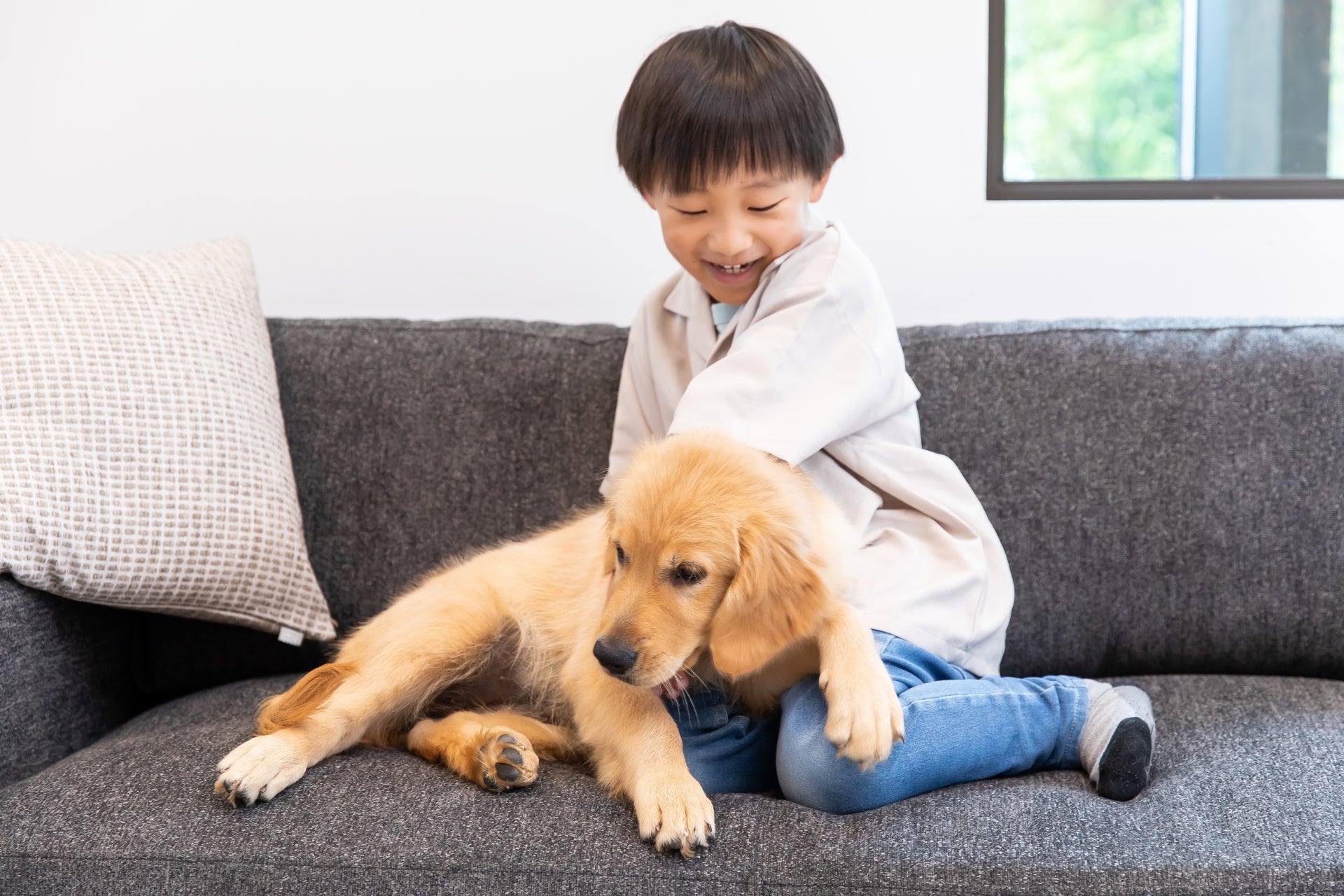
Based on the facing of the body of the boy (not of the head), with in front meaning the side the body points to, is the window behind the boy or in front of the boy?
behind

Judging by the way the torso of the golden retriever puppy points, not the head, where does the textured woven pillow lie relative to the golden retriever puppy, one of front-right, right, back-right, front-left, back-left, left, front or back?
back

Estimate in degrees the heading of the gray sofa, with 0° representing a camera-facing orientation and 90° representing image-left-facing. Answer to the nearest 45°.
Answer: approximately 0°

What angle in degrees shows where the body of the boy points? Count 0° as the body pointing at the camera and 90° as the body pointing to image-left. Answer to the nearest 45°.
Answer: approximately 45°

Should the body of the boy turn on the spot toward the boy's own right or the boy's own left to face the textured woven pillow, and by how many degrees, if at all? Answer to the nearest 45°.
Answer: approximately 45° to the boy's own right

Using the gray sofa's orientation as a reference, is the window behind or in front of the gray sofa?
behind
